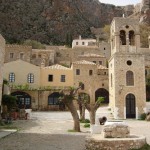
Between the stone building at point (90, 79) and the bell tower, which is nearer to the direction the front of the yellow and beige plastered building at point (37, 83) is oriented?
the bell tower

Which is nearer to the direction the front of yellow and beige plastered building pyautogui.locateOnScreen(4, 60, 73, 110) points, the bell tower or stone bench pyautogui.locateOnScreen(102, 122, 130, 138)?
the stone bench

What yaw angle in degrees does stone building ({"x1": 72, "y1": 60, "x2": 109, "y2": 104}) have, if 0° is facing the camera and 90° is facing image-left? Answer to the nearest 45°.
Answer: approximately 0°

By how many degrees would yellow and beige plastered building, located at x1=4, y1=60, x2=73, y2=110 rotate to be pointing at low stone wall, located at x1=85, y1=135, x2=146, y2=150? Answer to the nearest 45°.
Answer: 0° — it already faces it

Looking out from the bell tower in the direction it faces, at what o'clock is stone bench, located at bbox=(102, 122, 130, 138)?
The stone bench is roughly at 12 o'clock from the bell tower.

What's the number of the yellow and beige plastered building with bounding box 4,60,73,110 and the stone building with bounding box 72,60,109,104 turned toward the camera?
2

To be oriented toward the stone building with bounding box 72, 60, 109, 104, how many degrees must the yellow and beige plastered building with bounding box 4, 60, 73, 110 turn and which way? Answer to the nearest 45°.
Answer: approximately 90° to its left

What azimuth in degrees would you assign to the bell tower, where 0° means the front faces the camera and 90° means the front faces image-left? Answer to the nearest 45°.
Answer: approximately 0°
